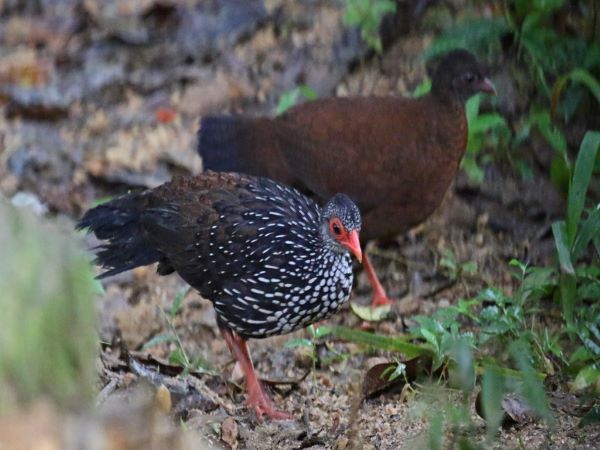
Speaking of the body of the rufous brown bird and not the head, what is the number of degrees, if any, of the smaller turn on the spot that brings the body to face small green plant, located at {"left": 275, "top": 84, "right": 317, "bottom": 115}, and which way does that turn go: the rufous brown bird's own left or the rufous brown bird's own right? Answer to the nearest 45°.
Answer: approximately 90° to the rufous brown bird's own left

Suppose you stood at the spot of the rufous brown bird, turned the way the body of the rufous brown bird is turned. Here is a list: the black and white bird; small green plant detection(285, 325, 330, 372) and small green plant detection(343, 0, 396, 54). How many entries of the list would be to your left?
1

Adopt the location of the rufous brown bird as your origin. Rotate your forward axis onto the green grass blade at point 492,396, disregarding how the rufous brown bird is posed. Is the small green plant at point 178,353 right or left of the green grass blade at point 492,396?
right

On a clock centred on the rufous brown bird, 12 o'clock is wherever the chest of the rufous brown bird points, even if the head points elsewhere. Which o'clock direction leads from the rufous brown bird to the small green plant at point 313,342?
The small green plant is roughly at 4 o'clock from the rufous brown bird.

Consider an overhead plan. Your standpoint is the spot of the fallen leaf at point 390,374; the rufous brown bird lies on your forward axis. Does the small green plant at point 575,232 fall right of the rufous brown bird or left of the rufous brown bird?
right

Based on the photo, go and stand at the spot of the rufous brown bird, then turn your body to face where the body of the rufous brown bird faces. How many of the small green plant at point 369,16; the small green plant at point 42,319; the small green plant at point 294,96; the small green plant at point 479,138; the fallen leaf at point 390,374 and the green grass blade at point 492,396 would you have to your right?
3

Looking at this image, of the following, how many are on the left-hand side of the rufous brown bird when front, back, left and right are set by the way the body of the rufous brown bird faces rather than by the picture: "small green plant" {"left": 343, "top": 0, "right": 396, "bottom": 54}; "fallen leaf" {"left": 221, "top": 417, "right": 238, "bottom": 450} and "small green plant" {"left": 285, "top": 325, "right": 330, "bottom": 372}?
1

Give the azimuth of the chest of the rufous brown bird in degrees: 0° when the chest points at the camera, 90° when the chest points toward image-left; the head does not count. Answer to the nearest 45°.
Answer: approximately 270°

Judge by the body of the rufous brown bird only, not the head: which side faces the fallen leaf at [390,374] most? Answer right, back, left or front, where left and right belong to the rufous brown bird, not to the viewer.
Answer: right

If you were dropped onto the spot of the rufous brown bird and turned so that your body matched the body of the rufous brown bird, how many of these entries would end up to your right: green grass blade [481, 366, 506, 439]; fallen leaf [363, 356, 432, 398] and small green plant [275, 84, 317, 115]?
2

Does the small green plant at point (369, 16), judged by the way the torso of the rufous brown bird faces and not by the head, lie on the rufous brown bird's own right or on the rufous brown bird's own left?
on the rufous brown bird's own left

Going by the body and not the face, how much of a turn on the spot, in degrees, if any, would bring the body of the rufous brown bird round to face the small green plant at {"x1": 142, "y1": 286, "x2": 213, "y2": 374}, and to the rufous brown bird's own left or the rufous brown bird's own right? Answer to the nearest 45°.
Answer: approximately 135° to the rufous brown bird's own right
